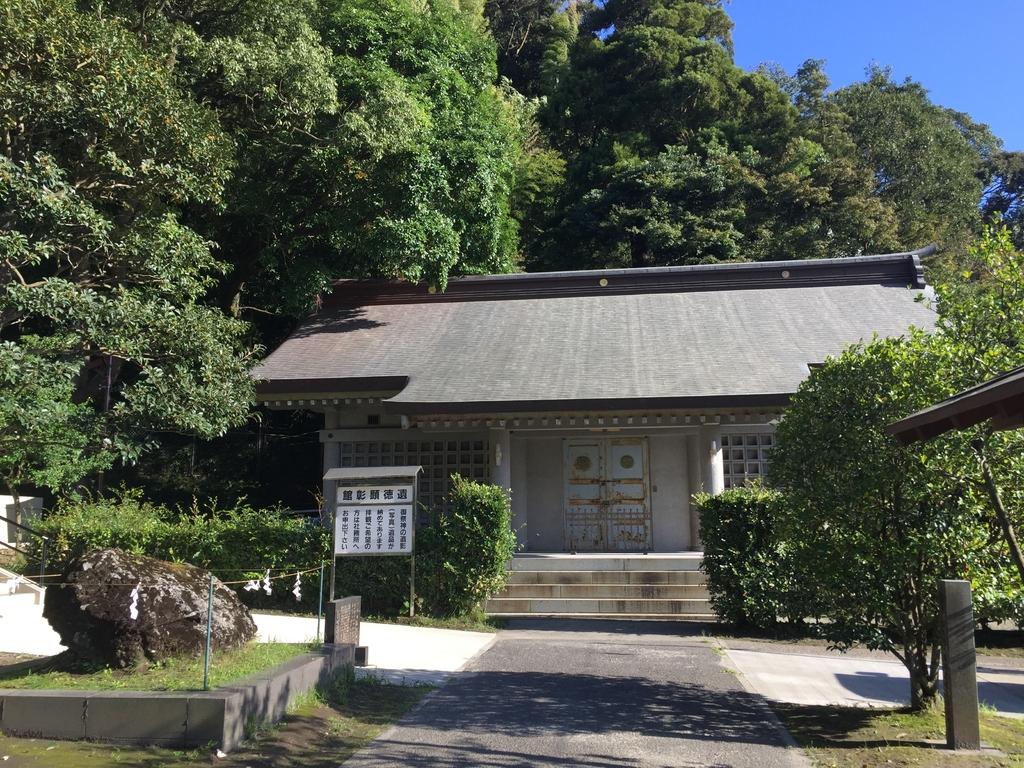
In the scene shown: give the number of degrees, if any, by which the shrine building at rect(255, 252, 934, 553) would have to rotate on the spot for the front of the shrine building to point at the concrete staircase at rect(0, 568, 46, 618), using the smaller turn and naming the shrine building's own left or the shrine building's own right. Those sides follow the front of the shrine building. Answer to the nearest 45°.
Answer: approximately 45° to the shrine building's own right

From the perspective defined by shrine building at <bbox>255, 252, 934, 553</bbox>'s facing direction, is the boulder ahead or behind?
ahead

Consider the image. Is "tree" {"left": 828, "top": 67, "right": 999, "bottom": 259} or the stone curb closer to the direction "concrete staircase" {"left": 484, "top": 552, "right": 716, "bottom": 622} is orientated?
the stone curb

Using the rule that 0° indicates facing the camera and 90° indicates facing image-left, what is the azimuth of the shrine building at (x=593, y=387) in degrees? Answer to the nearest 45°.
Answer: approximately 0°

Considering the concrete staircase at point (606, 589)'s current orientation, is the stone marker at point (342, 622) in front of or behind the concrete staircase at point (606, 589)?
in front

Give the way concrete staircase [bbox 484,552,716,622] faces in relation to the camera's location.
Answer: facing the viewer

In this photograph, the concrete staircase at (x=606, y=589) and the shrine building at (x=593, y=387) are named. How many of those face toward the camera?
2

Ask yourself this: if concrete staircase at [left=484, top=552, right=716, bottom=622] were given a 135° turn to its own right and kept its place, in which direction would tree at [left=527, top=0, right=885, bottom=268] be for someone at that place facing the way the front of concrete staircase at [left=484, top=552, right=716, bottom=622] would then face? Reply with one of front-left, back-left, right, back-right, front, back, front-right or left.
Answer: front-right
